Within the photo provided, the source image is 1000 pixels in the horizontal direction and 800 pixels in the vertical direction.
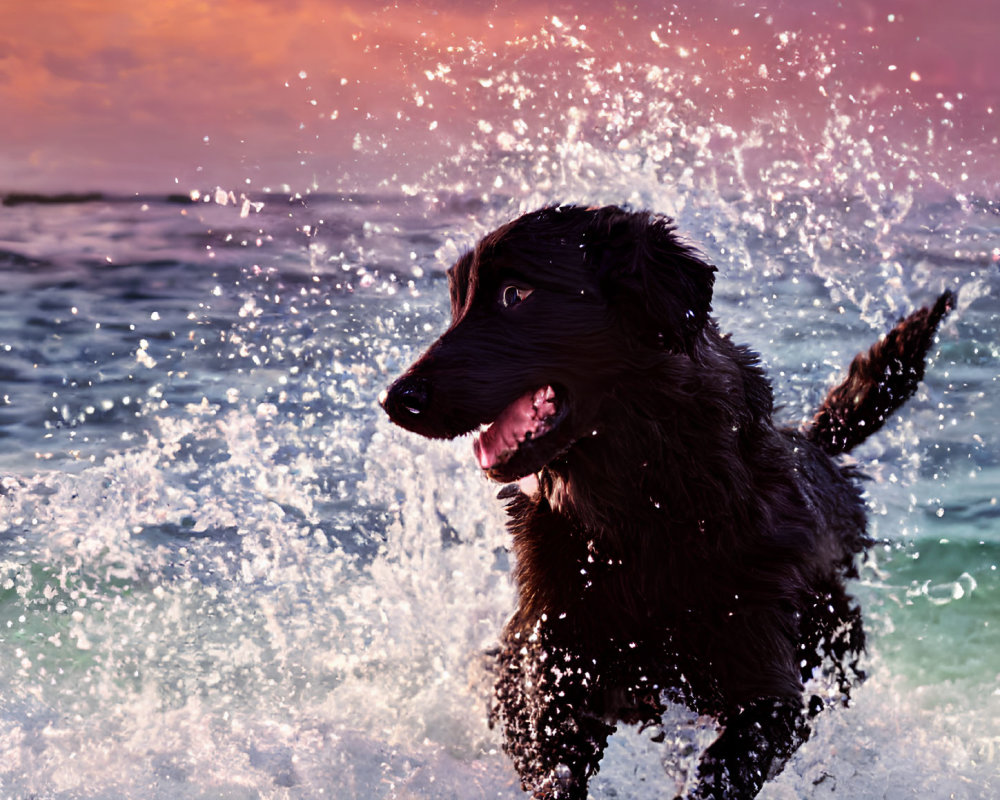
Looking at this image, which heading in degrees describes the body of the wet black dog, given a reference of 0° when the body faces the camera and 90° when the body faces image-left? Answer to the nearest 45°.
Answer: approximately 45°
